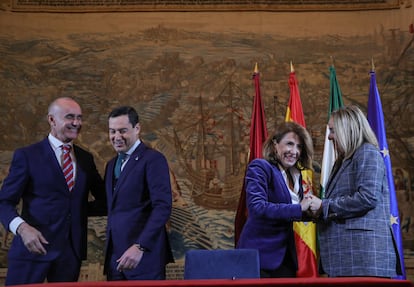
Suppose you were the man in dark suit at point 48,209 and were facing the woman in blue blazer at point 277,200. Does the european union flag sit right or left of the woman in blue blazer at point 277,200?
left

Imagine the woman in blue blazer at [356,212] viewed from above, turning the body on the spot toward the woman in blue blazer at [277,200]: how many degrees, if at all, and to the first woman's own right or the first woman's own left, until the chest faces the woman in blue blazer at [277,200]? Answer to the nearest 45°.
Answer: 0° — they already face them

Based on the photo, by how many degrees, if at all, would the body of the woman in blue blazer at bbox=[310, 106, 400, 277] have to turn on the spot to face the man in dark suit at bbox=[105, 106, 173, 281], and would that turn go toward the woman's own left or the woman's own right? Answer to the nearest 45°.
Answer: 0° — they already face them

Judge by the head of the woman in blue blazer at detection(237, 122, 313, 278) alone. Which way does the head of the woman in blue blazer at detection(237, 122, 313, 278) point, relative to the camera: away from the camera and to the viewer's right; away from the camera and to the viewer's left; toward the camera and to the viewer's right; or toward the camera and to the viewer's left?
toward the camera and to the viewer's right

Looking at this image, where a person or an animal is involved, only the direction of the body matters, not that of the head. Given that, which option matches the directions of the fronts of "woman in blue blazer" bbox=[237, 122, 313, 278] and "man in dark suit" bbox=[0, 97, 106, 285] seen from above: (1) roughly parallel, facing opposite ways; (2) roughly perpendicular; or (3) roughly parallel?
roughly parallel

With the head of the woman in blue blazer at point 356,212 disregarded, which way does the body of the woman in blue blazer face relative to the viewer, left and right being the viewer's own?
facing to the left of the viewer

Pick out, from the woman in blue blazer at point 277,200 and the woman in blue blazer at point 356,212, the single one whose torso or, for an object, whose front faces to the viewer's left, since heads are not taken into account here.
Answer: the woman in blue blazer at point 356,212

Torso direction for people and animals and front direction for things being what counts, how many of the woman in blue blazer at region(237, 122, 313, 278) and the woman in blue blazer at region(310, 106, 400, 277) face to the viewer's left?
1

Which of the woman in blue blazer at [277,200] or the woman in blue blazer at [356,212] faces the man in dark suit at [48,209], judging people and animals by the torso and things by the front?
the woman in blue blazer at [356,212]

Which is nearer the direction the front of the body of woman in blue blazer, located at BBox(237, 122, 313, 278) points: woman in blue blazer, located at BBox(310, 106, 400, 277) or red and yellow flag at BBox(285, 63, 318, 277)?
the woman in blue blazer

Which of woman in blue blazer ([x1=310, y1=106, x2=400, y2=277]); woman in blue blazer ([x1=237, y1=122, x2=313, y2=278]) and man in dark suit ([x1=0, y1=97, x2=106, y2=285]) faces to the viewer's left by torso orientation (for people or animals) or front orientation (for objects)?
woman in blue blazer ([x1=310, y1=106, x2=400, y2=277])

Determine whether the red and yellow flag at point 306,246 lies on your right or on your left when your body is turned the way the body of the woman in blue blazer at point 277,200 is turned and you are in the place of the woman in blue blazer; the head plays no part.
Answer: on your left

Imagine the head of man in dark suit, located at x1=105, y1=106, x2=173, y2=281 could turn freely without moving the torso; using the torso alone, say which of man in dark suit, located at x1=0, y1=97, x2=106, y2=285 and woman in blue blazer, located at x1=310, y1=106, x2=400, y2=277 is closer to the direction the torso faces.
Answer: the man in dark suit

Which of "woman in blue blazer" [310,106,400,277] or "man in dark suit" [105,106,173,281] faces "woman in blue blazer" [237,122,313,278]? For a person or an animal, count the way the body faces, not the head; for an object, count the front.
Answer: "woman in blue blazer" [310,106,400,277]

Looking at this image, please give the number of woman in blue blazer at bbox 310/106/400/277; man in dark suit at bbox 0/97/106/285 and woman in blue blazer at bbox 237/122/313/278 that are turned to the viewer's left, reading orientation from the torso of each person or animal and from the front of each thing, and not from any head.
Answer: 1

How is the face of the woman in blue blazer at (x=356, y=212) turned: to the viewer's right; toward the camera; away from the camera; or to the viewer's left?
to the viewer's left

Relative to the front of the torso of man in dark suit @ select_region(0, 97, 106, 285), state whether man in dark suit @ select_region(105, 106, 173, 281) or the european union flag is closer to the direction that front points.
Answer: the man in dark suit

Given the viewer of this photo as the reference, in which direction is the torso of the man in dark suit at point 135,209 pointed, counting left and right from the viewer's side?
facing the viewer and to the left of the viewer

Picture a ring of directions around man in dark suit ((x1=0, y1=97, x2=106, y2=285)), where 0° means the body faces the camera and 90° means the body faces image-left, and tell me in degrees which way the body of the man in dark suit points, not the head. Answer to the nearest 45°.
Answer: approximately 315°

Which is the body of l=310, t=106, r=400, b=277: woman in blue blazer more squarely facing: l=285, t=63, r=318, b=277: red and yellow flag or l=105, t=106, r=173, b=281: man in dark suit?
the man in dark suit

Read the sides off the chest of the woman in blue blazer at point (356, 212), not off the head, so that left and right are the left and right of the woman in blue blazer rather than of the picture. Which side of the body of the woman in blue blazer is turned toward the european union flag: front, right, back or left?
right

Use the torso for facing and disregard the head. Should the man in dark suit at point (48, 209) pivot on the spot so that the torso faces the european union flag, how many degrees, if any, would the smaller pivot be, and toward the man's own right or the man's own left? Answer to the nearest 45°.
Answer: approximately 45° to the man's own left
